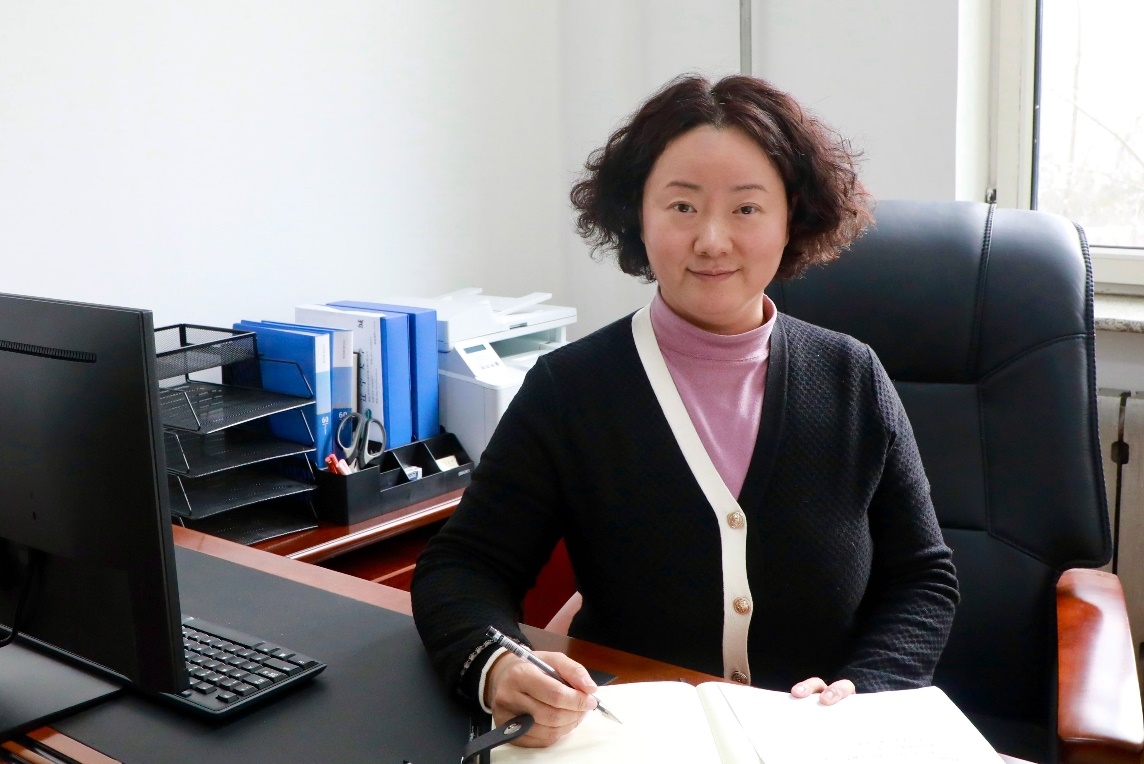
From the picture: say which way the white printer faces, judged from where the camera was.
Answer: facing the viewer and to the right of the viewer

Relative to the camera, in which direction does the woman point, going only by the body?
toward the camera

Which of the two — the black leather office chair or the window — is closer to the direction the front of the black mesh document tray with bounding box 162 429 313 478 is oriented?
the black leather office chair

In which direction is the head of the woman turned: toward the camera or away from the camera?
toward the camera

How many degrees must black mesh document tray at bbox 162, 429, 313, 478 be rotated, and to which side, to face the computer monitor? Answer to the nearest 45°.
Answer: approximately 45° to its right

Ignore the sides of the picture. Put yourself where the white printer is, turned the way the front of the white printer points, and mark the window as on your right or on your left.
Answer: on your left

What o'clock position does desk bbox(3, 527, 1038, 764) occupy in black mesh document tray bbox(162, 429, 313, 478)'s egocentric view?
The desk is roughly at 1 o'clock from the black mesh document tray.

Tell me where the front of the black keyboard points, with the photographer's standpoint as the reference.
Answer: facing away from the viewer and to the right of the viewer

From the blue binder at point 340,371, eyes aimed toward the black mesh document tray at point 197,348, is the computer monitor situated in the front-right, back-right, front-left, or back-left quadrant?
front-left

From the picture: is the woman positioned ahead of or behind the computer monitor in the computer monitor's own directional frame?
ahead

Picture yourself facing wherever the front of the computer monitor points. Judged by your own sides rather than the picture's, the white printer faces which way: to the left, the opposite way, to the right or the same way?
to the right

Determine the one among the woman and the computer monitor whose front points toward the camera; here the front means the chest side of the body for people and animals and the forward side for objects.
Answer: the woman

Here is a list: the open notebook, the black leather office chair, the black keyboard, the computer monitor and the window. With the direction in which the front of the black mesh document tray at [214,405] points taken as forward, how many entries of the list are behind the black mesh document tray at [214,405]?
0
